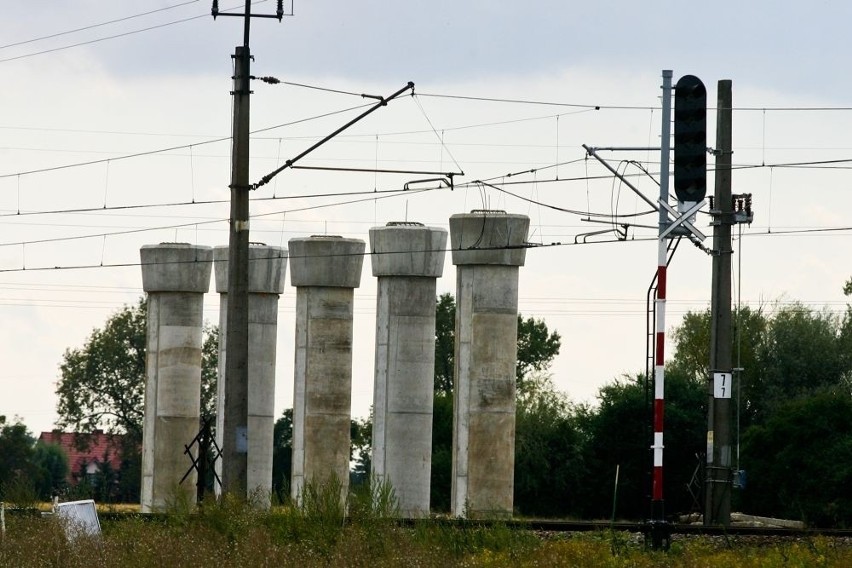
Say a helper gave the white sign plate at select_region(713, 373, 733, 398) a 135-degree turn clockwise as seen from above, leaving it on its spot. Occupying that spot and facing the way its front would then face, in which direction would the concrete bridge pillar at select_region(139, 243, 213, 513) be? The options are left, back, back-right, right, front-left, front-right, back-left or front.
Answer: front

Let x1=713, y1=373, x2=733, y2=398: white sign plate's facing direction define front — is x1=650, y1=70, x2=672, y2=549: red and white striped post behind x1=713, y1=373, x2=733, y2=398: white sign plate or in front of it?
in front

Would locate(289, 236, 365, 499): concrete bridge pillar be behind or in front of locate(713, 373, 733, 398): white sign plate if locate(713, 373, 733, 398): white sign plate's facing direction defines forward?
behind

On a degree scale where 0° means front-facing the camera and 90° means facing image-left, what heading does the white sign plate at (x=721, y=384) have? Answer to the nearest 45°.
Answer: approximately 0°

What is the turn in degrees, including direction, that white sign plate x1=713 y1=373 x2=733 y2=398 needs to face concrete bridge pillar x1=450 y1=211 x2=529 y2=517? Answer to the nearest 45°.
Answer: approximately 135° to its right

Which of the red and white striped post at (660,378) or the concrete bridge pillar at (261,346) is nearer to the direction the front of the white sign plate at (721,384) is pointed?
the red and white striped post

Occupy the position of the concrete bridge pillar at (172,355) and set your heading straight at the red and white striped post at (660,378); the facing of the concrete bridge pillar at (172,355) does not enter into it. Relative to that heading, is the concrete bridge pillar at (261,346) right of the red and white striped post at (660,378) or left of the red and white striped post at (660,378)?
left

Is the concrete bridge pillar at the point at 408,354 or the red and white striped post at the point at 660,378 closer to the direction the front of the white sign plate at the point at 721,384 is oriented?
the red and white striped post
